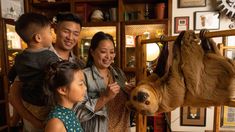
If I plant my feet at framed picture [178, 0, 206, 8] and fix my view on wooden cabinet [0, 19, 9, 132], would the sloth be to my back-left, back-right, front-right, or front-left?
front-left

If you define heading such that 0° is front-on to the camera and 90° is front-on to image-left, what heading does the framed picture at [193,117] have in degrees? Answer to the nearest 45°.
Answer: approximately 0°

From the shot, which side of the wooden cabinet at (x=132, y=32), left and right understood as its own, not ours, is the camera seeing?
front

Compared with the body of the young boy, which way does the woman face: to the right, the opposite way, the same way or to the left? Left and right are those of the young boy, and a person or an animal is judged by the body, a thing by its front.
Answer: to the right

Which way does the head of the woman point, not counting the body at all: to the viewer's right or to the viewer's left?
to the viewer's right

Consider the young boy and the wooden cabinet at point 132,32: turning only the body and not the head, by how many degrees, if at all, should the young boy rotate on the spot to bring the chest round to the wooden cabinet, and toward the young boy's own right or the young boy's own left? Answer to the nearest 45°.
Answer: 0° — they already face it

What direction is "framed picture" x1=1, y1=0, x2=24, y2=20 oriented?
toward the camera

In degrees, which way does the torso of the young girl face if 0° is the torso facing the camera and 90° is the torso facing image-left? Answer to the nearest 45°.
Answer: approximately 270°

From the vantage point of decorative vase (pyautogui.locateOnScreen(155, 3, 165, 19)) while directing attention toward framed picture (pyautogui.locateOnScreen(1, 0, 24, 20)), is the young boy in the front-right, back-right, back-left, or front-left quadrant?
front-left

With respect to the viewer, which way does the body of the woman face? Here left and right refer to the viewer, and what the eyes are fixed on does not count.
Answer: facing the viewer and to the right of the viewer
